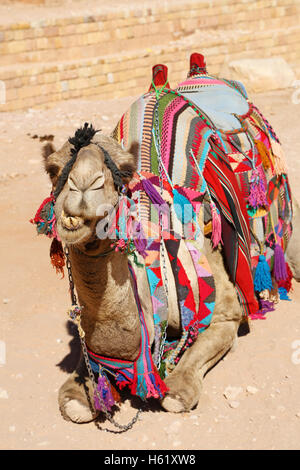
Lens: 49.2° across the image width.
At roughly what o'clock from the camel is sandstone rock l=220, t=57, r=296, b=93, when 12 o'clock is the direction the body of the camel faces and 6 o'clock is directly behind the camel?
The sandstone rock is roughly at 5 o'clock from the camel.

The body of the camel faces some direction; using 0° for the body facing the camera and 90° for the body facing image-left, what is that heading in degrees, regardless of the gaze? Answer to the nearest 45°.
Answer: approximately 45°
